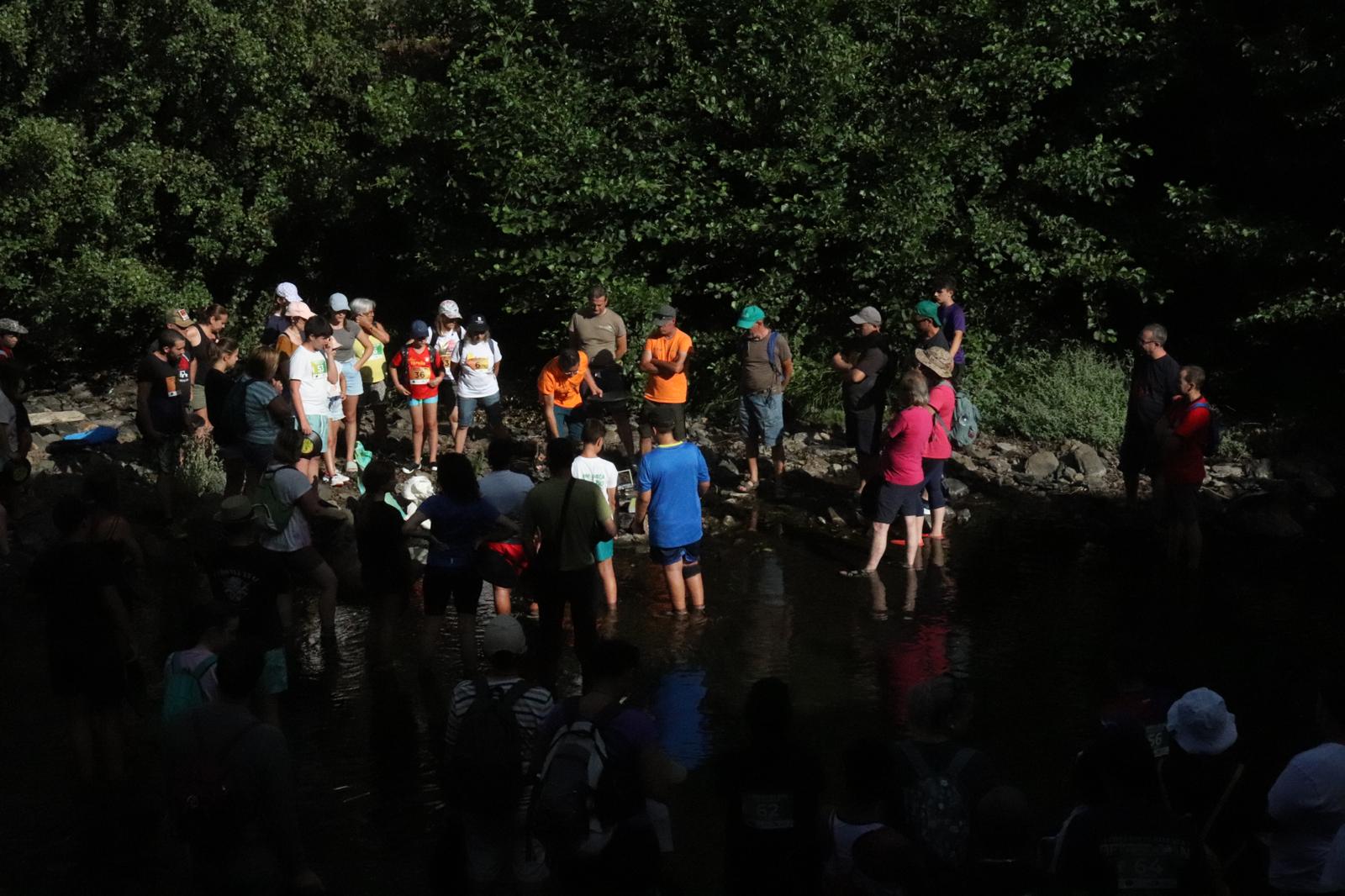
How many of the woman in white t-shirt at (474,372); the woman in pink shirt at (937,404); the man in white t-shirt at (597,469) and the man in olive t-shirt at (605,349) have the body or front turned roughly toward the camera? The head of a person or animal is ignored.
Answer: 2

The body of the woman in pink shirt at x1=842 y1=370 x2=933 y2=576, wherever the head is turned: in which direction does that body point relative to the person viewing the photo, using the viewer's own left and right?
facing away from the viewer and to the left of the viewer

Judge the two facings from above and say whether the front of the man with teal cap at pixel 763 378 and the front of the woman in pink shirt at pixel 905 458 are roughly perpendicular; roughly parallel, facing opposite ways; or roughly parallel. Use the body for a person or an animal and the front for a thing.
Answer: roughly perpendicular

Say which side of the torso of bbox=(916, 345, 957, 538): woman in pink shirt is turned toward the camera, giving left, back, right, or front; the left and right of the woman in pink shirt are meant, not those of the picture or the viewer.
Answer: left

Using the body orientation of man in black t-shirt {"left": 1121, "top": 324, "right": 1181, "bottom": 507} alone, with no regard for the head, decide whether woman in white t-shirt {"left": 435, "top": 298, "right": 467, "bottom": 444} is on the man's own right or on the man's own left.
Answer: on the man's own right

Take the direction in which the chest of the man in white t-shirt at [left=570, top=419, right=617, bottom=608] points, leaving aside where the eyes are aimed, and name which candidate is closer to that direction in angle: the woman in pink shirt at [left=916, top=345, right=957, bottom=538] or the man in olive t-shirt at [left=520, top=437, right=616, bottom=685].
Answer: the woman in pink shirt

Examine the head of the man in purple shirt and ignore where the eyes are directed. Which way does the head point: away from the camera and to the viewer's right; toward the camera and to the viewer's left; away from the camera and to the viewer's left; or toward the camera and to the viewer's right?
toward the camera and to the viewer's left

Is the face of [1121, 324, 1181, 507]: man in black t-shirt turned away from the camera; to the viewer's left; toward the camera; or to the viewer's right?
to the viewer's left

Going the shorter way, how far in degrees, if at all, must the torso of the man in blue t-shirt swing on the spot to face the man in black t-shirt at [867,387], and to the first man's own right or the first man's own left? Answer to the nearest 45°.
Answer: approximately 45° to the first man's own right

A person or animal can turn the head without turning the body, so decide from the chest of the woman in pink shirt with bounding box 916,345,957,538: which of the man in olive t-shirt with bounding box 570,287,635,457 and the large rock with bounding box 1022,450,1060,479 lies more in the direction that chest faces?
the man in olive t-shirt

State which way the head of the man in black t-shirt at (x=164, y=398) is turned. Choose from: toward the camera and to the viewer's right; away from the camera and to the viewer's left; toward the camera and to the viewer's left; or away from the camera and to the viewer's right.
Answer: toward the camera and to the viewer's right

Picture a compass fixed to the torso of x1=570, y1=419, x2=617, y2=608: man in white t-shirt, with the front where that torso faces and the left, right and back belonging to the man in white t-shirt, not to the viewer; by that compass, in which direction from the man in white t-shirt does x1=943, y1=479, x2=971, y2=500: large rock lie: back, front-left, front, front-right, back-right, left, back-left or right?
front-right

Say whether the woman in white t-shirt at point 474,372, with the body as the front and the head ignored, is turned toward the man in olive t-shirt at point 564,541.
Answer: yes
